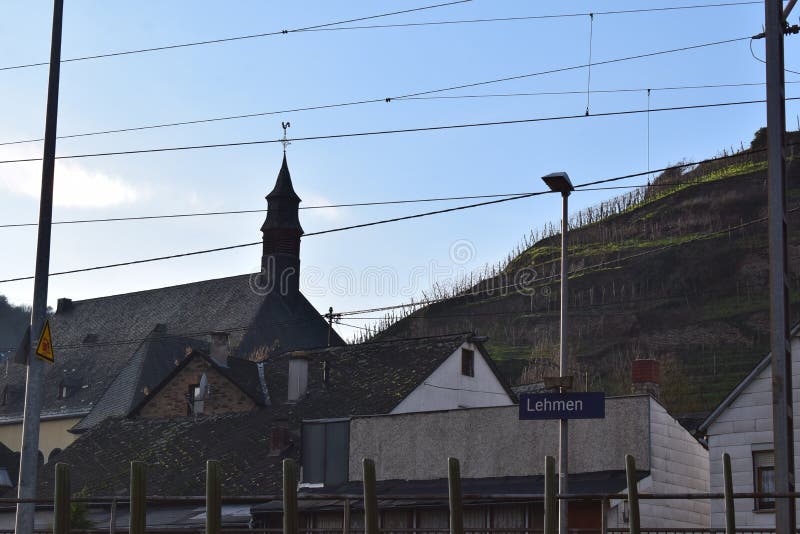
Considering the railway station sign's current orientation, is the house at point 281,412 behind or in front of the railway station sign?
behind

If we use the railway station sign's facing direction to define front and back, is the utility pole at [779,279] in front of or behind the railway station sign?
in front

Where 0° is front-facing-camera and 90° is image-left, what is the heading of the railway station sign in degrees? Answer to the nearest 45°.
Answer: approximately 0°

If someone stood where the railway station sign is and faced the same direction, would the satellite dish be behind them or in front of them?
behind

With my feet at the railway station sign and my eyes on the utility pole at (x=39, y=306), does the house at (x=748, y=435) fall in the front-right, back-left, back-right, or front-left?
back-right

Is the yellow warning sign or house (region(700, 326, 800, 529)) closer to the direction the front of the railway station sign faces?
the yellow warning sign

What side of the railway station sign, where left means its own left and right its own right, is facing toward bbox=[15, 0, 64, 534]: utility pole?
right
